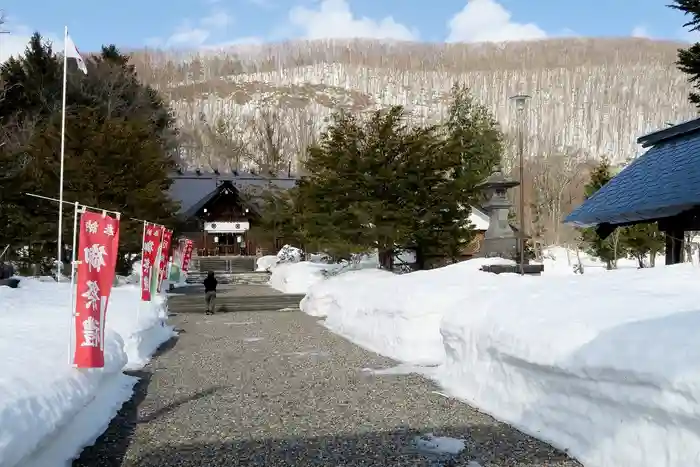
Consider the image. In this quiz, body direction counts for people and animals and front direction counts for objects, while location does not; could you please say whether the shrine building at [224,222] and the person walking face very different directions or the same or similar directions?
very different directions

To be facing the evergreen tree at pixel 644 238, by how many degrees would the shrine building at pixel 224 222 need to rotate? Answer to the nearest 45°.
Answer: approximately 45° to its left

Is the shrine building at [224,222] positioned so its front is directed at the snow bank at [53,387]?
yes

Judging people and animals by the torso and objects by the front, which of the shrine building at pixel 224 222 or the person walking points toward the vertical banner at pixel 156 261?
the shrine building

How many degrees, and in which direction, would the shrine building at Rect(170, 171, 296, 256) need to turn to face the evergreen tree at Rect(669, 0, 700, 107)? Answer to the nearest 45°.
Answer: approximately 45° to its left

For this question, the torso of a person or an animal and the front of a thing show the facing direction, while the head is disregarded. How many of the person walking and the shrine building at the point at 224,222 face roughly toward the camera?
1

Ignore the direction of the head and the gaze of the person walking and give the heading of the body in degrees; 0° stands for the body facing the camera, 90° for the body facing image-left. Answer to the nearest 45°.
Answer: approximately 180°

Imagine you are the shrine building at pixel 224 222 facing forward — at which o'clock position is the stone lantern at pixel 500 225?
The stone lantern is roughly at 11 o'clock from the shrine building.
